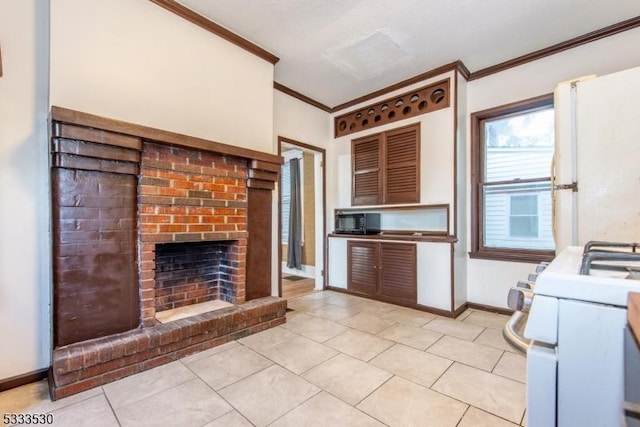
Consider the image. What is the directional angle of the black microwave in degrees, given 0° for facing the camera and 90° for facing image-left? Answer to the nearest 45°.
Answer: approximately 45°

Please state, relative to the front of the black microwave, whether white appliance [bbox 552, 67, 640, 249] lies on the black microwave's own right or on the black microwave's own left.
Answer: on the black microwave's own left

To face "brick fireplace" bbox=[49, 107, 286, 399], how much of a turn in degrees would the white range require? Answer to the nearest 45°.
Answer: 0° — it already faces it

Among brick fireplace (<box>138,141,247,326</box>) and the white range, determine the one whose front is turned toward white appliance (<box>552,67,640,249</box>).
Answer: the brick fireplace

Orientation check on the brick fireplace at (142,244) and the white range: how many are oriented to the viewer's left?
1

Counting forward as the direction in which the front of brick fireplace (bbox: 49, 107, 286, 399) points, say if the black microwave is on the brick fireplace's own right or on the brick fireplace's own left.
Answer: on the brick fireplace's own left

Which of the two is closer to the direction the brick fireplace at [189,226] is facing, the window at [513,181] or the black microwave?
the window

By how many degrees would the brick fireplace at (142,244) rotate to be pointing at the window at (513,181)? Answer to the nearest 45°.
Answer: approximately 45° to its left

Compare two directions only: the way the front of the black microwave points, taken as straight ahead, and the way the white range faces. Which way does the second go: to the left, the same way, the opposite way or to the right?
to the right

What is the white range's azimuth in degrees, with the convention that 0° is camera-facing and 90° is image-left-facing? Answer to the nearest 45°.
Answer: approximately 90°

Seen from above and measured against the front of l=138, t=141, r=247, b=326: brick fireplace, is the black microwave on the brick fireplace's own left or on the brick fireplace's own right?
on the brick fireplace's own left
